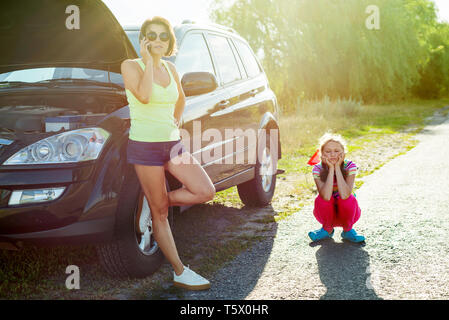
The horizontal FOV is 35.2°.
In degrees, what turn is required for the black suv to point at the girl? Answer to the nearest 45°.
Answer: approximately 135° to its left

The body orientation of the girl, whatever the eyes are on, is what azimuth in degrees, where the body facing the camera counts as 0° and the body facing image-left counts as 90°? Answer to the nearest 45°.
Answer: approximately 0°

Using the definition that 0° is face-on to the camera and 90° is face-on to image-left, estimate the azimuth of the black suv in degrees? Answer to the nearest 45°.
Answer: approximately 45°

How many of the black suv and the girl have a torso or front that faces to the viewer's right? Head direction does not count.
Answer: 0

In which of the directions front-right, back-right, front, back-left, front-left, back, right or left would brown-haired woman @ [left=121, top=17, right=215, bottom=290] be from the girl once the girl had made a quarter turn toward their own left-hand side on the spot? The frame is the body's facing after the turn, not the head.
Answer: back-right

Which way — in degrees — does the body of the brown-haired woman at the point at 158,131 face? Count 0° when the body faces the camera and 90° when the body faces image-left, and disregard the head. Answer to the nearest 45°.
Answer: approximately 315°

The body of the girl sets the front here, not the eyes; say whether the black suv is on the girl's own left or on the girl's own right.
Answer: on the girl's own right

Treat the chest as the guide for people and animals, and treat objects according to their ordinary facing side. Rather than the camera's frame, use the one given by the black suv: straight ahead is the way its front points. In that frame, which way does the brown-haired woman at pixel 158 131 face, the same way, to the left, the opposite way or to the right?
to the left
